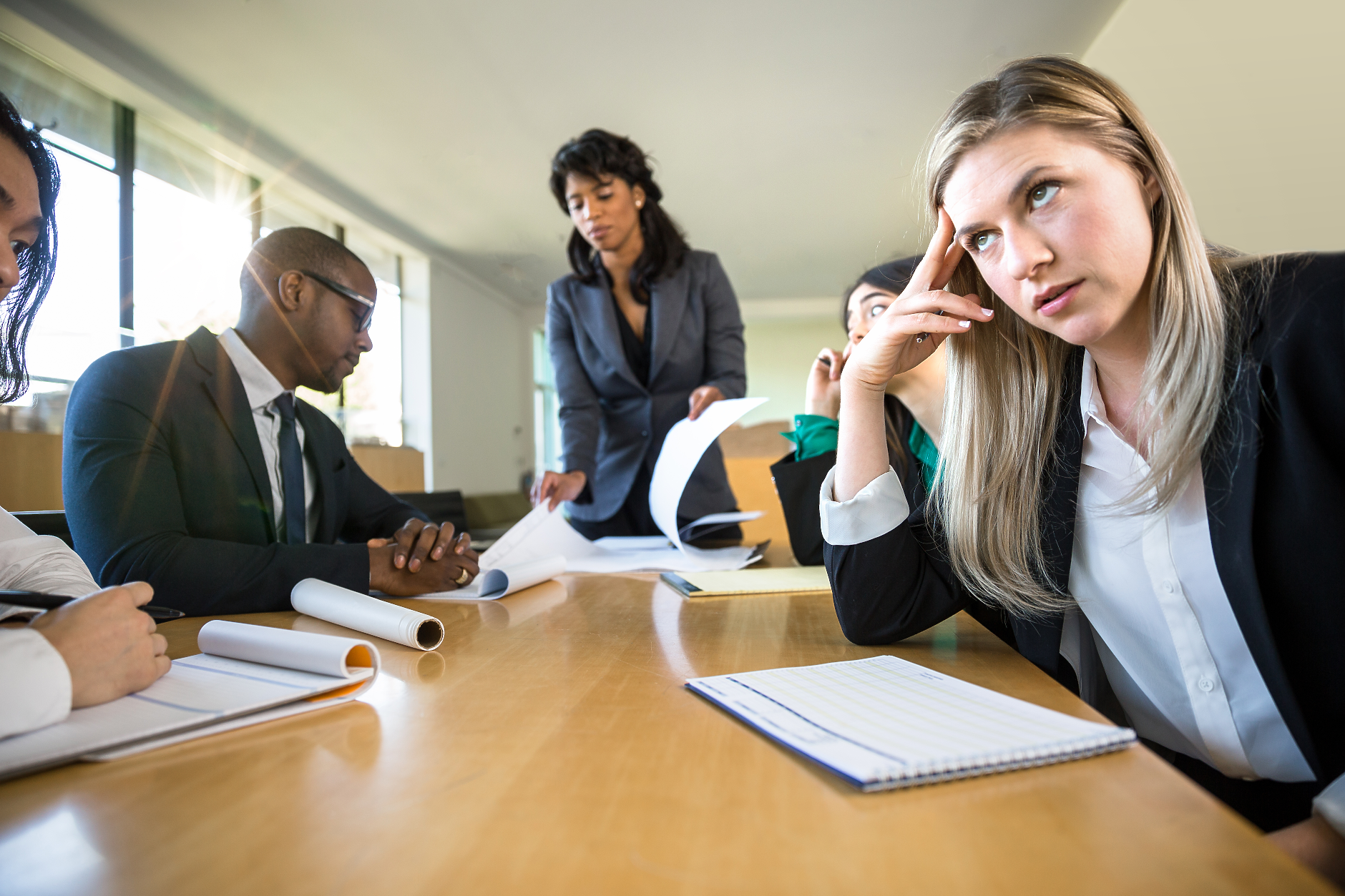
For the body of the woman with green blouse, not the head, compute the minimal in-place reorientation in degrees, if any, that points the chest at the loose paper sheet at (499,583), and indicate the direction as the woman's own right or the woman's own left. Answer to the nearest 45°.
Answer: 0° — they already face it

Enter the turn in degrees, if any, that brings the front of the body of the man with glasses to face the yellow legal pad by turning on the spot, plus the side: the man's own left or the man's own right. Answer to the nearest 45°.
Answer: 0° — they already face it

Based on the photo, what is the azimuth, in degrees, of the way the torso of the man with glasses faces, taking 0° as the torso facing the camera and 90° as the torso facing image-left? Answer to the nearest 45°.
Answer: approximately 315°

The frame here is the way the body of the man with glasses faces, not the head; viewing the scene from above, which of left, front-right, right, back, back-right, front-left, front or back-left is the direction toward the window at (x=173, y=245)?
back-left

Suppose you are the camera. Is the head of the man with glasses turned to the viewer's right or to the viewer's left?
to the viewer's right

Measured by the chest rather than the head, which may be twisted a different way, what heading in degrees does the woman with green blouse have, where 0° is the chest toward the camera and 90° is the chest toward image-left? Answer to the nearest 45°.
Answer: approximately 45°

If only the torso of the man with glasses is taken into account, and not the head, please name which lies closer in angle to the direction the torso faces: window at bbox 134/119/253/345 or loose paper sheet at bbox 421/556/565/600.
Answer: the loose paper sheet
